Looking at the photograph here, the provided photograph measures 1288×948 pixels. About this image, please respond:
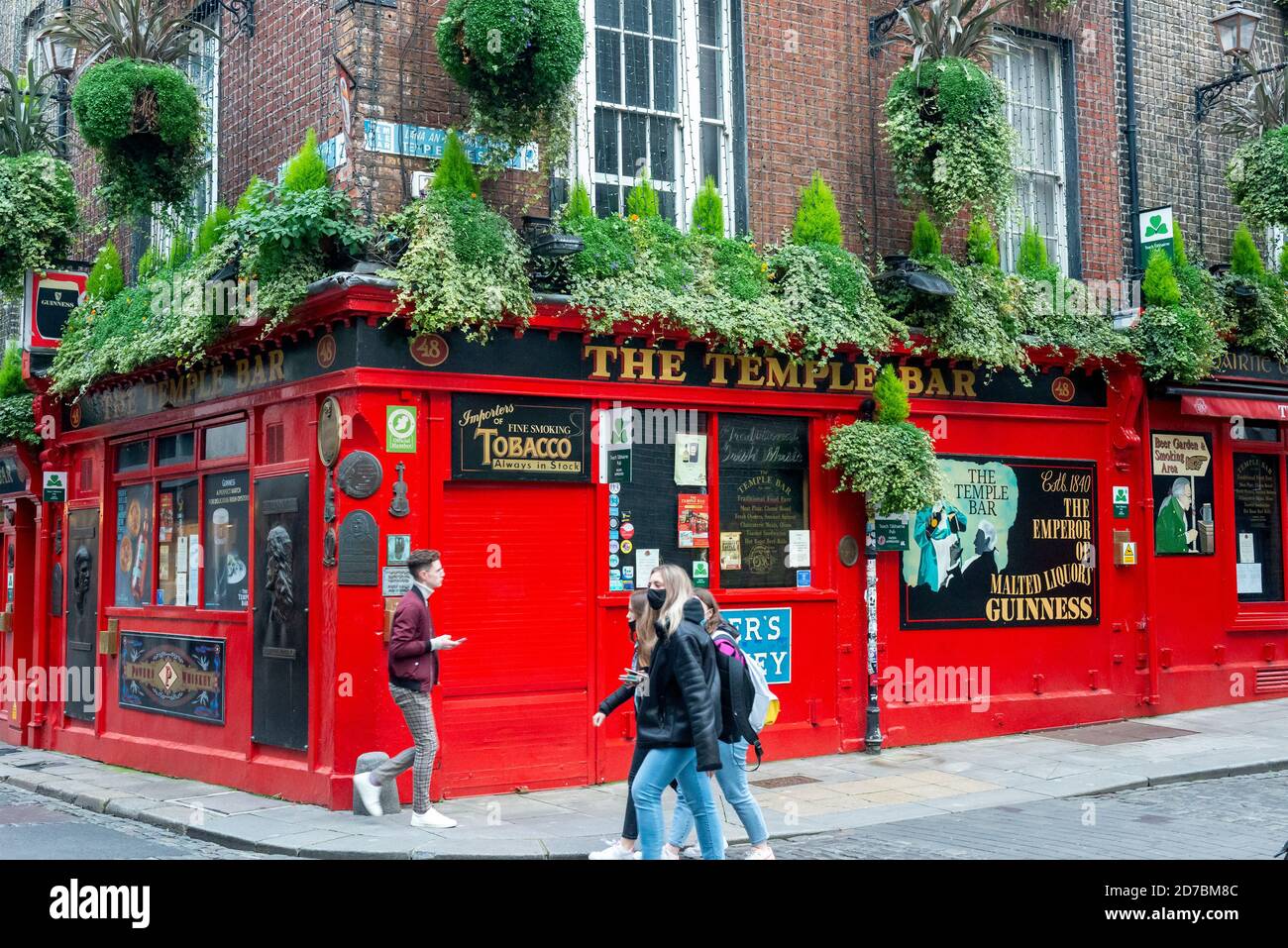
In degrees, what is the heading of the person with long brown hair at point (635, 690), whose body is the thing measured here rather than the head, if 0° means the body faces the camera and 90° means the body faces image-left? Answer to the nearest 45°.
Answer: approximately 90°

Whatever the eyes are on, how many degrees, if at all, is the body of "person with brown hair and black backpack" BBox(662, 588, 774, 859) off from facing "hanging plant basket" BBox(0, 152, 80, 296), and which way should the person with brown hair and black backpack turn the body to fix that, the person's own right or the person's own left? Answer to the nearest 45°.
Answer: approximately 45° to the person's own right

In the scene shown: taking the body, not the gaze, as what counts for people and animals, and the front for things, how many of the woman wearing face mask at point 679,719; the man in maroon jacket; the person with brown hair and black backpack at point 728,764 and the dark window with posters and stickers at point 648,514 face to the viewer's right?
1

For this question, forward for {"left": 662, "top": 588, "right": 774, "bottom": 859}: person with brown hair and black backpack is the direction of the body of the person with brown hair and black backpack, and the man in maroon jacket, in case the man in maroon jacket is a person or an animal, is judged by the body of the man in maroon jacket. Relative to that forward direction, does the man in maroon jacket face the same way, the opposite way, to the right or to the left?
the opposite way

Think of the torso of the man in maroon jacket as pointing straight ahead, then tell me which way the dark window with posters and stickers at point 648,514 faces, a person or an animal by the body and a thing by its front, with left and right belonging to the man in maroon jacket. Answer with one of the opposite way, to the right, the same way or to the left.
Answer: to the right

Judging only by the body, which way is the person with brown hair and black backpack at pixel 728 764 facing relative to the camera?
to the viewer's left

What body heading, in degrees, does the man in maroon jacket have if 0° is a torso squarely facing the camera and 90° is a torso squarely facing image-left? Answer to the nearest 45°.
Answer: approximately 270°

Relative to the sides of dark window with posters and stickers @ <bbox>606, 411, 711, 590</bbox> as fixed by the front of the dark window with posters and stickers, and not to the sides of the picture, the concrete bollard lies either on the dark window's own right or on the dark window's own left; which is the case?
on the dark window's own right

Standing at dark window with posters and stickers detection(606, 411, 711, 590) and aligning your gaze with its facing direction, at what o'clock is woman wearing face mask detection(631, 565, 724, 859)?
The woman wearing face mask is roughly at 12 o'clock from the dark window with posters and stickers.

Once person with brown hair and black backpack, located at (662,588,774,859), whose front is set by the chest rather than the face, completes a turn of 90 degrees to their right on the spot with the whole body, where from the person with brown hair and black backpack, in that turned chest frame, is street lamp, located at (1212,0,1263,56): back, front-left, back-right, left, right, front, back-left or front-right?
front-right

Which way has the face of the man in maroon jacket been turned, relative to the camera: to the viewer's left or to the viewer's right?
to the viewer's right
